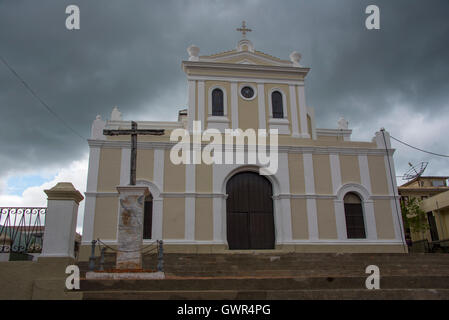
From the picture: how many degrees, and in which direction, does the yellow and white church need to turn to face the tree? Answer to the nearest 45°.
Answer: approximately 135° to its left

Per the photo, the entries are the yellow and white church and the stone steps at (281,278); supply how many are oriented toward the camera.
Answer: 2

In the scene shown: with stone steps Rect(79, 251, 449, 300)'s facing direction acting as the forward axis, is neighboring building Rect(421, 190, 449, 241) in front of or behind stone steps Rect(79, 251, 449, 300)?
behind

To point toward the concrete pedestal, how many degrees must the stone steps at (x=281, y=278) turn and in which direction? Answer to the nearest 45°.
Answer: approximately 90° to its right

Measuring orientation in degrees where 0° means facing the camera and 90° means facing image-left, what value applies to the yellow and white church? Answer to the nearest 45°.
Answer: approximately 0°

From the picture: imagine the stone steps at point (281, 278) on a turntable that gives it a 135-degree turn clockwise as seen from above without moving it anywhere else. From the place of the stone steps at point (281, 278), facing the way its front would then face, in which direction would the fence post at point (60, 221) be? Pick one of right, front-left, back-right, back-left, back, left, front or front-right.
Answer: left

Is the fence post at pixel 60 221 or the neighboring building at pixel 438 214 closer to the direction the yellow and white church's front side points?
the fence post

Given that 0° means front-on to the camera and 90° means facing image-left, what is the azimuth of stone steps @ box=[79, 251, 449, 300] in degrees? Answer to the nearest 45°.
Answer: approximately 0°

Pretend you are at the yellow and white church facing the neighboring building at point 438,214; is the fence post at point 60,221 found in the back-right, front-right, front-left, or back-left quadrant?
back-right

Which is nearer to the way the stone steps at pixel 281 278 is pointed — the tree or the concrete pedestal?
the concrete pedestal

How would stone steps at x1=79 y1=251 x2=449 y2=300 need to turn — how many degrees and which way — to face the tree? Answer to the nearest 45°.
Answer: approximately 135° to its left

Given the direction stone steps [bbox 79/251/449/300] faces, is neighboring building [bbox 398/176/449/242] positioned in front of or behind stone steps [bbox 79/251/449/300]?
behind

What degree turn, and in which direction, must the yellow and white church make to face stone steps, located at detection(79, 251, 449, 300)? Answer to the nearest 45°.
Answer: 0° — it already faces it

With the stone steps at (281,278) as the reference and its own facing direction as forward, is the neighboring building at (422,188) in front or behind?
behind

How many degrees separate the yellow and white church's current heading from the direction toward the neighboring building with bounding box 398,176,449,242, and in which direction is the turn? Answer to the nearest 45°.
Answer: approximately 135° to its left
